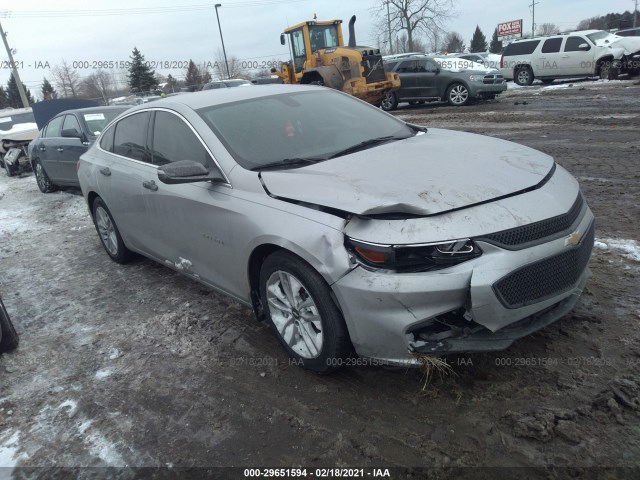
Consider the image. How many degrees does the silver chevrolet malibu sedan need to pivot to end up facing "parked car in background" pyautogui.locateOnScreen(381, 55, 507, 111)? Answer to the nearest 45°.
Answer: approximately 135° to its left

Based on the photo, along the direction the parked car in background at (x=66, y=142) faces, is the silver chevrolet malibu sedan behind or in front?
in front

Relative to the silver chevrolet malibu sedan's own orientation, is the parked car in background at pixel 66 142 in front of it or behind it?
behind

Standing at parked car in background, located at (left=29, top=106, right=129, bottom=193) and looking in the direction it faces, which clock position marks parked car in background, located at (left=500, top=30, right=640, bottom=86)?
parked car in background, located at (left=500, top=30, right=640, bottom=86) is roughly at 10 o'clock from parked car in background, located at (left=29, top=106, right=129, bottom=193).

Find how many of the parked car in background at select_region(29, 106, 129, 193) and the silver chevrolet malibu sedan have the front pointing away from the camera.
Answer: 0

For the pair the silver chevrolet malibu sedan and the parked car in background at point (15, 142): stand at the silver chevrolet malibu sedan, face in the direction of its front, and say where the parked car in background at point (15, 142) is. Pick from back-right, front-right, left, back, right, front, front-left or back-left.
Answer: back

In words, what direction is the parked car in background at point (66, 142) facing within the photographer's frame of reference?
facing the viewer and to the right of the viewer

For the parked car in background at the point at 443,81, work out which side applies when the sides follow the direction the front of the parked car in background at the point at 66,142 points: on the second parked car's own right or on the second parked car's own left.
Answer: on the second parked car's own left

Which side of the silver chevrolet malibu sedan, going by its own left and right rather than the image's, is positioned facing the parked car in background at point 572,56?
left

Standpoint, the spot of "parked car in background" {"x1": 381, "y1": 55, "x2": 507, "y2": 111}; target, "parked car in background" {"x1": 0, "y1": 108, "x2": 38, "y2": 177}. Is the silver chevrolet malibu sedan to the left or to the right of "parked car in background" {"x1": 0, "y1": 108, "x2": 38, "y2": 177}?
left
